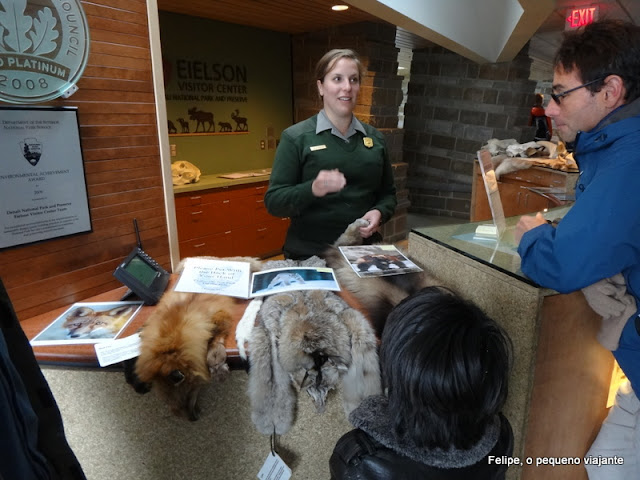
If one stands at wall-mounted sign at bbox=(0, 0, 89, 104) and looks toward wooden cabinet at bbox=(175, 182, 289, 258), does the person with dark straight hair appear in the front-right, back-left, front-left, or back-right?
back-right

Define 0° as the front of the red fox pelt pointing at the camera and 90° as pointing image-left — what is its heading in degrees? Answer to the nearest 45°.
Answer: approximately 0°

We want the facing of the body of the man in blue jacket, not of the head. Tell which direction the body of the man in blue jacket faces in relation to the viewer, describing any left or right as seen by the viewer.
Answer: facing to the left of the viewer

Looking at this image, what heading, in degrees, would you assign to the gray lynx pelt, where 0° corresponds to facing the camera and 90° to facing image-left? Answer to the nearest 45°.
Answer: approximately 0°

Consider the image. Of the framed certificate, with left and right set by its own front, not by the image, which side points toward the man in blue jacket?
front

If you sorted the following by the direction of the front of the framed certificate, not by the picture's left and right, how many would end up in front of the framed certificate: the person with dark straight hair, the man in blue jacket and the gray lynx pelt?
3

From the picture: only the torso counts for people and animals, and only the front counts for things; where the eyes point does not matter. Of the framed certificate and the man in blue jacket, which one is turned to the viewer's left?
the man in blue jacket

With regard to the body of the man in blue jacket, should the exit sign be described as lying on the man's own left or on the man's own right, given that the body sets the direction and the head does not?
on the man's own right

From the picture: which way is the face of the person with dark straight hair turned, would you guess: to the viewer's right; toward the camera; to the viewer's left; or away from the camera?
away from the camera

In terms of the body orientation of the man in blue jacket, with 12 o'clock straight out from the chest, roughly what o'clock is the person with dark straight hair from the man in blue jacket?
The person with dark straight hair is roughly at 10 o'clock from the man in blue jacket.

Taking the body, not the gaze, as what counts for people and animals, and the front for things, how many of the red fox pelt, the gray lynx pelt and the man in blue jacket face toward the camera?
2

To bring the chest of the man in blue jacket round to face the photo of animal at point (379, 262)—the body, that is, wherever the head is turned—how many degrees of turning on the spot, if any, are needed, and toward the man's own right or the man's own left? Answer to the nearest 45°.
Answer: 0° — they already face it

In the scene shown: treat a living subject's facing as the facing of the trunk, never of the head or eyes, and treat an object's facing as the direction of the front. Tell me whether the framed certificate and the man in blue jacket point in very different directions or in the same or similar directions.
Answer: very different directions

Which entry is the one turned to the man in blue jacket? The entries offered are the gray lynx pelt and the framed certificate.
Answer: the framed certificate

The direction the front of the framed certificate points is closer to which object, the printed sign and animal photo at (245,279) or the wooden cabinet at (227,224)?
the printed sign and animal photo

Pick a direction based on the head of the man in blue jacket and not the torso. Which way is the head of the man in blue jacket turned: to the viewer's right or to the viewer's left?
to the viewer's left
